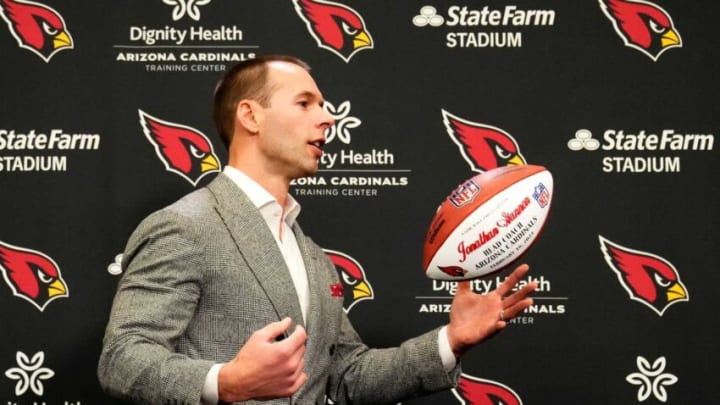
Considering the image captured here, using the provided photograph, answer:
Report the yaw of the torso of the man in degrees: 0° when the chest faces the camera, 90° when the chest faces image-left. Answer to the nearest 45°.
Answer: approximately 315°

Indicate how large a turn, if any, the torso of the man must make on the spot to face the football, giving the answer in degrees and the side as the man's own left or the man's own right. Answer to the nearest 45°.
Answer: approximately 45° to the man's own left

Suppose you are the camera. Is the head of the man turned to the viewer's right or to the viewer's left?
to the viewer's right
